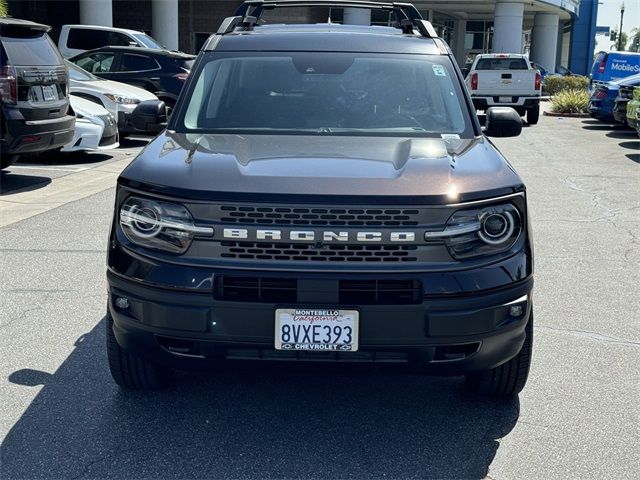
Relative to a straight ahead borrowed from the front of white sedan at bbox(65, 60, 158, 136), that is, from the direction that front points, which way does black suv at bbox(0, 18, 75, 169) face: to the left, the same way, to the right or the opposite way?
the opposite way

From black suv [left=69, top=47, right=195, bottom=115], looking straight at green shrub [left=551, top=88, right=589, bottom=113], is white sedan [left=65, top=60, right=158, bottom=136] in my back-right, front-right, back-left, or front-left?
back-right

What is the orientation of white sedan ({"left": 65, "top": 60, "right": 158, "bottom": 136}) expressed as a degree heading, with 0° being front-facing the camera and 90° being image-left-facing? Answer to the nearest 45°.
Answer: approximately 315°

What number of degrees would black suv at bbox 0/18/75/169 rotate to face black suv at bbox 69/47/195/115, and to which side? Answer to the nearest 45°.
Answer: approximately 45° to its right

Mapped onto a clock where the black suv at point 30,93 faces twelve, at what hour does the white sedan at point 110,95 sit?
The white sedan is roughly at 2 o'clock from the black suv.

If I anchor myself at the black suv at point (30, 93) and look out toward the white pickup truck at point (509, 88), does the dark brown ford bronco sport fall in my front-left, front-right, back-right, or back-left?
back-right

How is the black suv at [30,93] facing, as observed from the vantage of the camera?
facing away from the viewer and to the left of the viewer

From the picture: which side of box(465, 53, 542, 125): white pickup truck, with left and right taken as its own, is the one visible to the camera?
back

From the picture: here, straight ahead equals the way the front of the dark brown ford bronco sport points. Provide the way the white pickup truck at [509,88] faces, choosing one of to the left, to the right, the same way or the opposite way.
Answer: the opposite way

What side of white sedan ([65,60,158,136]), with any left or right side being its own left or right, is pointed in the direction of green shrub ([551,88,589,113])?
left
